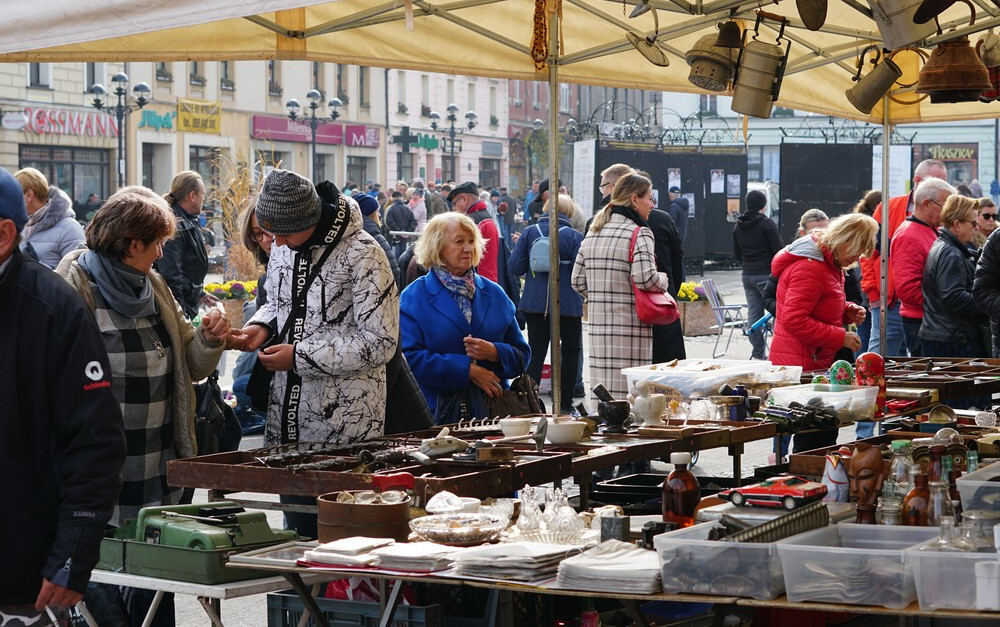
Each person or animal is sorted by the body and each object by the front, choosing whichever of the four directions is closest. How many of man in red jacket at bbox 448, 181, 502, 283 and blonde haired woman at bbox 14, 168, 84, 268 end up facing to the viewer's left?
2

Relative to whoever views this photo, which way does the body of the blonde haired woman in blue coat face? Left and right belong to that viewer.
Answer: facing the viewer and to the right of the viewer

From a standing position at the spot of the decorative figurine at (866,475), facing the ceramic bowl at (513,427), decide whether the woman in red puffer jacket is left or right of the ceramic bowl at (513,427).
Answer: right

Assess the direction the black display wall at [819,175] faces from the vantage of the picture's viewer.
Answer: facing the viewer

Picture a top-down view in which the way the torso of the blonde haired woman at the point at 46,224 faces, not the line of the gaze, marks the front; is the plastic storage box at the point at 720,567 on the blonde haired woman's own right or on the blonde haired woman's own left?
on the blonde haired woman's own left

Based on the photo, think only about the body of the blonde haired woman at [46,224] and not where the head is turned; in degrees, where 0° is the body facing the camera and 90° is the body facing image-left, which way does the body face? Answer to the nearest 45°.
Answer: approximately 90°

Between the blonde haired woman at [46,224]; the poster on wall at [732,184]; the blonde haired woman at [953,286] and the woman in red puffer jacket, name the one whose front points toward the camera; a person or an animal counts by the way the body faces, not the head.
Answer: the poster on wall

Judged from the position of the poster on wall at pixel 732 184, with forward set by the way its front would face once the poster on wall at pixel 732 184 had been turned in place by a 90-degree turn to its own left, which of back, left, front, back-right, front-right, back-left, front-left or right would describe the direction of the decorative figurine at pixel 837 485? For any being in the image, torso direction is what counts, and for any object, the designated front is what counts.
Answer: right

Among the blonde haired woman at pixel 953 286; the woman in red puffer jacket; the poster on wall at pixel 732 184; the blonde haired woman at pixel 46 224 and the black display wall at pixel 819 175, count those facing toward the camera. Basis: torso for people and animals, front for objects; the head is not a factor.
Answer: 2

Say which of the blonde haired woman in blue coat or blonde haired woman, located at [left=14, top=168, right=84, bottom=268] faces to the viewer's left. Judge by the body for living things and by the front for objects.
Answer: the blonde haired woman, located at [left=14, top=168, right=84, bottom=268]

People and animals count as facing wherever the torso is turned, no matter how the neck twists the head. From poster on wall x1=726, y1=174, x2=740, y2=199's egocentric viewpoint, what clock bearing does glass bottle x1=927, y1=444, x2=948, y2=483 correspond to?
The glass bottle is roughly at 12 o'clock from the poster on wall.

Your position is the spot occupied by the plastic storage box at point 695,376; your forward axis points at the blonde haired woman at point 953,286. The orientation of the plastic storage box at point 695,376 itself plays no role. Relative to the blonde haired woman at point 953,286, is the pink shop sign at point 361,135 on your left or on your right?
left

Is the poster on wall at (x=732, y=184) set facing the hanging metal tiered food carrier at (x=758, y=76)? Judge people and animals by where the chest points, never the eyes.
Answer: yes
